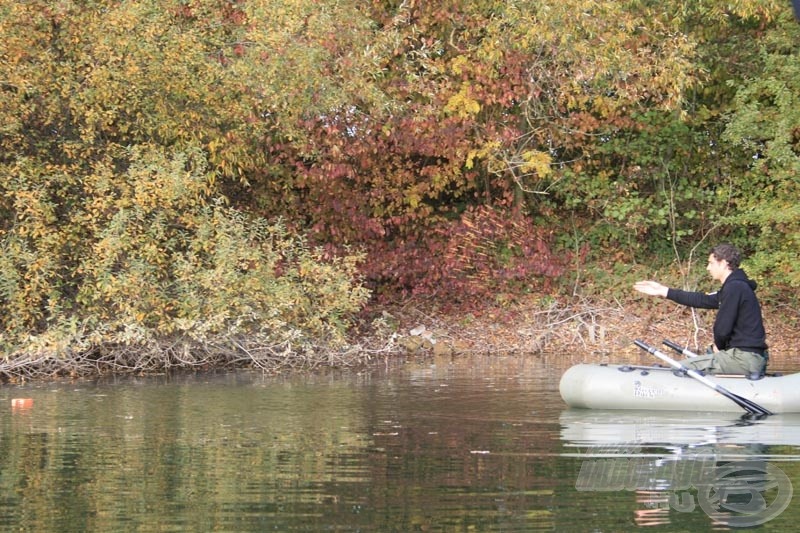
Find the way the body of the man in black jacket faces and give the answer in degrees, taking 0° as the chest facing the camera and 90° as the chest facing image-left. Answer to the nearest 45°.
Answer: approximately 90°

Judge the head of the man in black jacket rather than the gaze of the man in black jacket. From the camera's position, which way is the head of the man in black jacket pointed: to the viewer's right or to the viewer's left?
to the viewer's left
